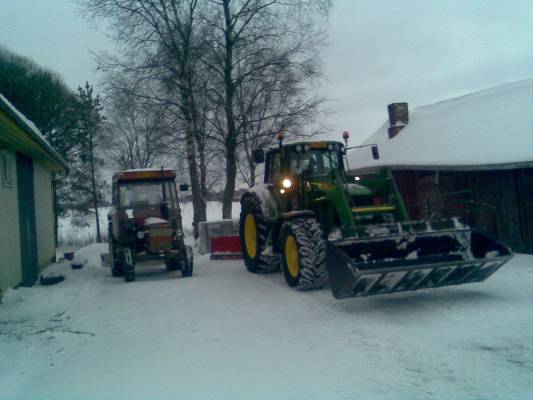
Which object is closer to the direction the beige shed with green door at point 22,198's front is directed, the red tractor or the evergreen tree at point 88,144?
the red tractor

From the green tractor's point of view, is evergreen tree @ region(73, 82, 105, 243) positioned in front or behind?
behind

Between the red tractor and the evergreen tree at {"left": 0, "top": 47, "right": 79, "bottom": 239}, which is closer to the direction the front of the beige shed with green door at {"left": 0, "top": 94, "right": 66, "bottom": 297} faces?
the red tractor

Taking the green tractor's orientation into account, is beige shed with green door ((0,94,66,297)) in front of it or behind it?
behind

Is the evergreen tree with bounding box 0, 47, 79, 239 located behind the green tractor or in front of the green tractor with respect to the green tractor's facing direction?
behind

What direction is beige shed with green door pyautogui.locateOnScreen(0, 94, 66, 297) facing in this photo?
to the viewer's right

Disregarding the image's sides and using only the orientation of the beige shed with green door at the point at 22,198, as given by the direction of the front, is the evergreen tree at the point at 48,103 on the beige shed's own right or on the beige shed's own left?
on the beige shed's own left

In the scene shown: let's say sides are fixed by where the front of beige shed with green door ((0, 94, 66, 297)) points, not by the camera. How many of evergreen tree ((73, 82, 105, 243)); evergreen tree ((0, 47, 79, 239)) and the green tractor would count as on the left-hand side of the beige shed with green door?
2

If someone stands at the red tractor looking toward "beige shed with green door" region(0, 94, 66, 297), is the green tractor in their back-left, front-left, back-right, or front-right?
back-left

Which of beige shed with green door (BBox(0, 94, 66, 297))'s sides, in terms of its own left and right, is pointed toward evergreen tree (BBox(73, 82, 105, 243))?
left

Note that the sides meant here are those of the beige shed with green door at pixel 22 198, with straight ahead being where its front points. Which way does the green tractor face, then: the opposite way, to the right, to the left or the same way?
to the right

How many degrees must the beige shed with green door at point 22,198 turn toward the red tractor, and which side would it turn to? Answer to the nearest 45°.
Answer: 0° — it already faces it
